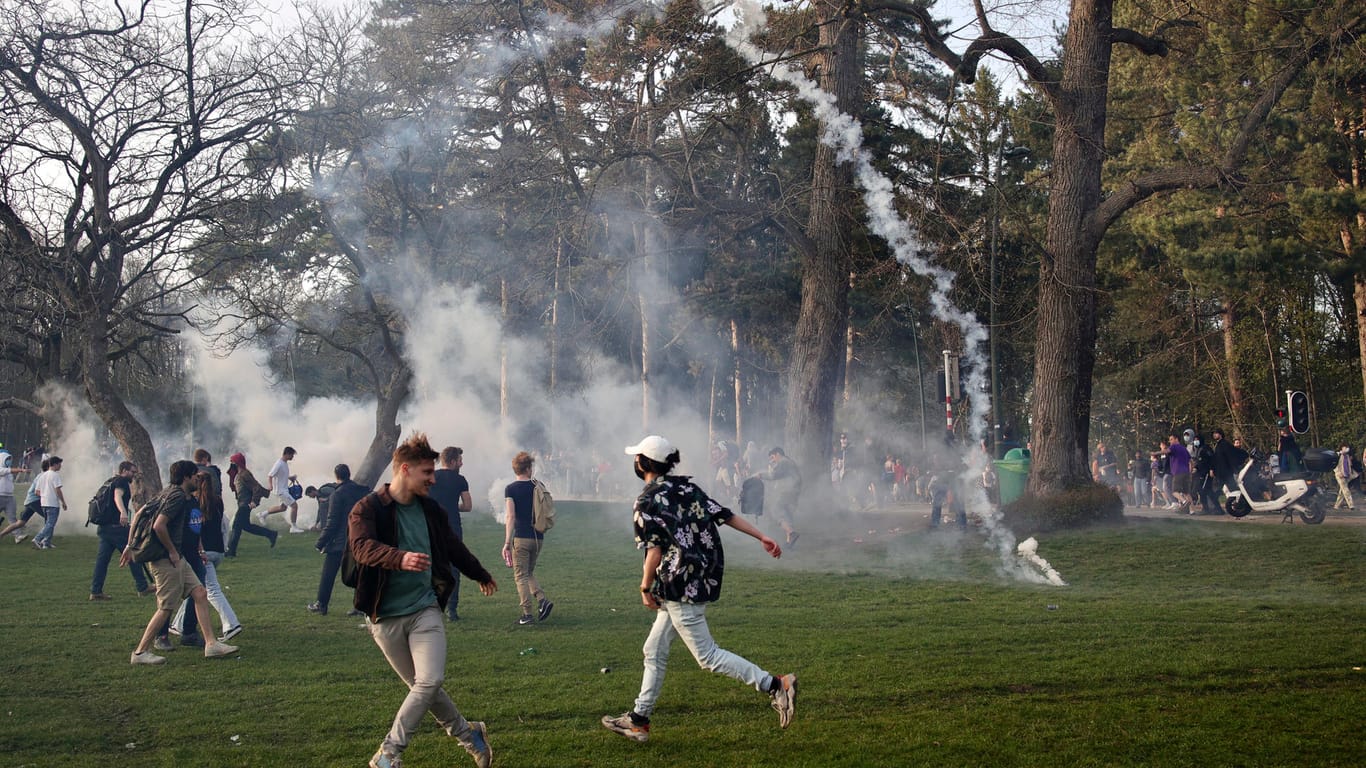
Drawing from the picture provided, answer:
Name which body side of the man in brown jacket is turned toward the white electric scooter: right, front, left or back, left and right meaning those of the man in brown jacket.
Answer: left

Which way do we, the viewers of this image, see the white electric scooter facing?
facing to the left of the viewer

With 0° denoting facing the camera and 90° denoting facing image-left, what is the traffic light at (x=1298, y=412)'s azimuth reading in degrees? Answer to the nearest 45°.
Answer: approximately 0°

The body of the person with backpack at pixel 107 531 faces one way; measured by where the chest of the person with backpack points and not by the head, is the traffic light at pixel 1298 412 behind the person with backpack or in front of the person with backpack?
in front

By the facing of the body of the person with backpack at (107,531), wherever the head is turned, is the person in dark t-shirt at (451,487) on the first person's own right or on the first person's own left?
on the first person's own right

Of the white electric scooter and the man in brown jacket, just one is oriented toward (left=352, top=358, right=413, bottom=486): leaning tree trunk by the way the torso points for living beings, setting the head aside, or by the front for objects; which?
the white electric scooter

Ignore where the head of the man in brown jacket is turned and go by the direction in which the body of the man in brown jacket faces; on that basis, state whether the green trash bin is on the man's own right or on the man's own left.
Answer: on the man's own left

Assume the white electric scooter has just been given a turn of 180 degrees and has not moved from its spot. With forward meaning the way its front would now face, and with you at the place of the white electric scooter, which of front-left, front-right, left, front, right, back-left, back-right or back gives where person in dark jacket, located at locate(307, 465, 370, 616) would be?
back-right

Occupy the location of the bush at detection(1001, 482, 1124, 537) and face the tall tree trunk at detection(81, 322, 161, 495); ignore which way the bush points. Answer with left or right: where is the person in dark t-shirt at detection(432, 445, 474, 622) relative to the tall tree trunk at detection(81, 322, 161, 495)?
left

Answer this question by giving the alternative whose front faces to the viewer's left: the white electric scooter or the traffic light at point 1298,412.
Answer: the white electric scooter

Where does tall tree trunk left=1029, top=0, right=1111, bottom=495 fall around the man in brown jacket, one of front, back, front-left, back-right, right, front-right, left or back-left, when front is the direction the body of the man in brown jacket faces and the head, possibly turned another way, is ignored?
left

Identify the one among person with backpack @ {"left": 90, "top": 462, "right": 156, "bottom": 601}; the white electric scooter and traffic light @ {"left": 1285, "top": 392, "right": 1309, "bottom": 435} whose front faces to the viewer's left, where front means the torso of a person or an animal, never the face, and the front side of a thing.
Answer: the white electric scooter
